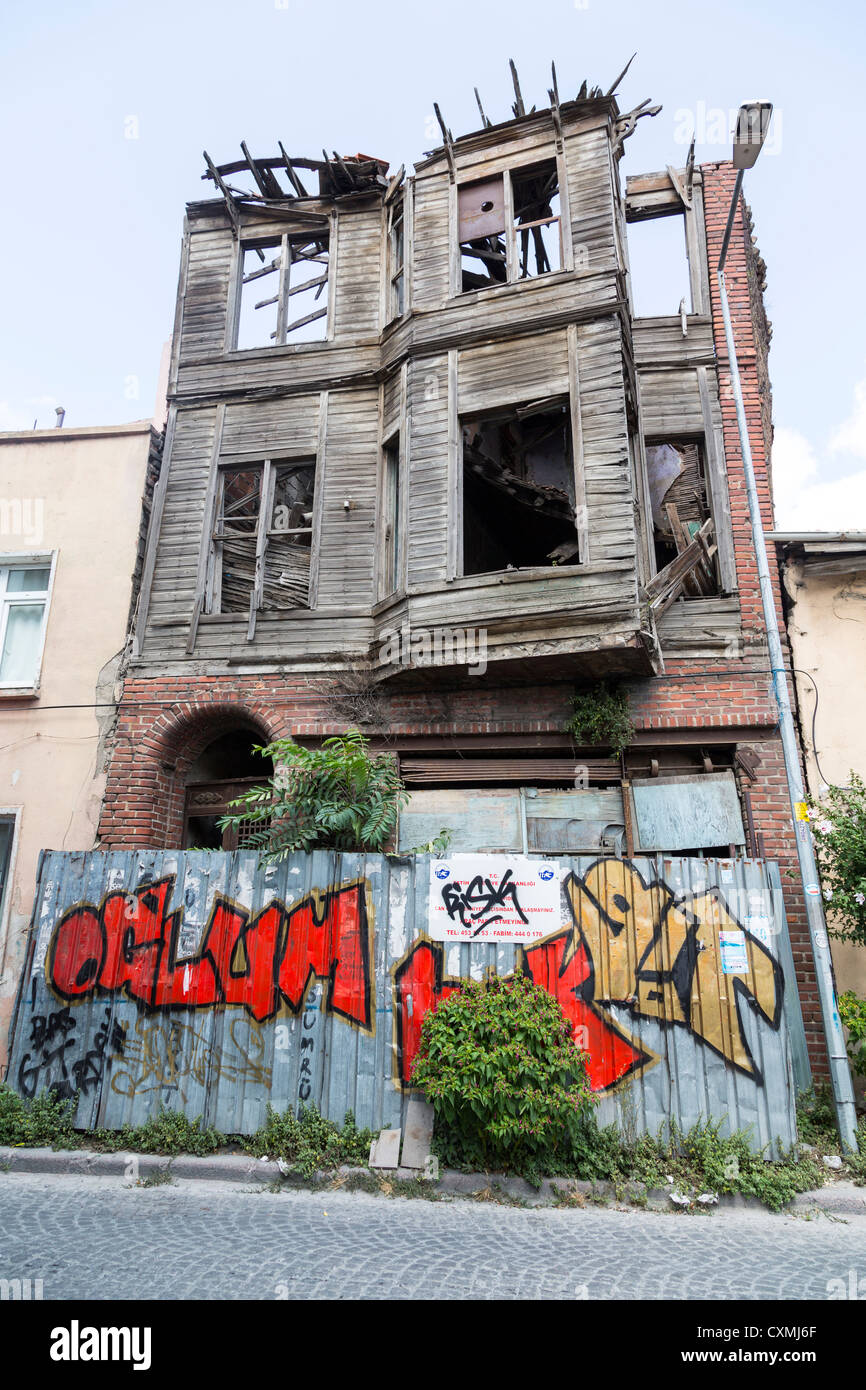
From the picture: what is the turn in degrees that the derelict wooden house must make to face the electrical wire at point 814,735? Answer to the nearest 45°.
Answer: approximately 90° to its left

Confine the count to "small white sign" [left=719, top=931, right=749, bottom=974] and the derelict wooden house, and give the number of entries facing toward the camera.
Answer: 2

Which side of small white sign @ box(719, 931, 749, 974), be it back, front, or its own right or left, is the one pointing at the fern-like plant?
right

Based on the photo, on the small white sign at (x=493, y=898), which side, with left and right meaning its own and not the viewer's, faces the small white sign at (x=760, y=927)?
left

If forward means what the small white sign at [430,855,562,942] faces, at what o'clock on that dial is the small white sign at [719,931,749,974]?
the small white sign at [719,931,749,974] is roughly at 9 o'clock from the small white sign at [430,855,562,942].

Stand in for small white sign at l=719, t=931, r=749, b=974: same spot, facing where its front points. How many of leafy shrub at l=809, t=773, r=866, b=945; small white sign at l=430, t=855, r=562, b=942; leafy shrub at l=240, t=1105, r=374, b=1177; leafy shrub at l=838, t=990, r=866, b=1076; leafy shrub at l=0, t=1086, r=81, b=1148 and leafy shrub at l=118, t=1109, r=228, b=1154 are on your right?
4
